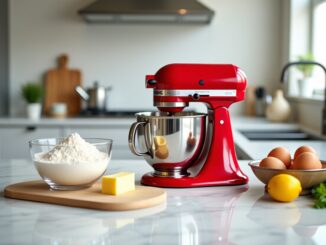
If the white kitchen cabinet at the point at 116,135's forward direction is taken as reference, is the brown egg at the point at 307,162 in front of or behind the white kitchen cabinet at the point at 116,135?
in front

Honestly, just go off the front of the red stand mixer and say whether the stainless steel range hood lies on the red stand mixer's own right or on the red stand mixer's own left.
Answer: on the red stand mixer's own right

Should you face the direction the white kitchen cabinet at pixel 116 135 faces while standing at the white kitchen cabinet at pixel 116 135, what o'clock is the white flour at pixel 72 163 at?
The white flour is roughly at 12 o'clock from the white kitchen cabinet.

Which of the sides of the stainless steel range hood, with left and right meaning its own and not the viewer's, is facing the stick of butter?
front

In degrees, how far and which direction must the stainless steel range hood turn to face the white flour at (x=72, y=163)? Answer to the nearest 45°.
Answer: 0° — it already faces it

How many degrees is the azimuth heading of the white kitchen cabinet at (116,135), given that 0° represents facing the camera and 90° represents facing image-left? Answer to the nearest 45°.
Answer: approximately 0°

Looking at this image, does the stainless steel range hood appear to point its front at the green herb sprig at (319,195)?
yes

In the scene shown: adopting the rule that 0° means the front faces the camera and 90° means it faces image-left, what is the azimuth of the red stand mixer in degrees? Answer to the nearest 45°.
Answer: approximately 90°

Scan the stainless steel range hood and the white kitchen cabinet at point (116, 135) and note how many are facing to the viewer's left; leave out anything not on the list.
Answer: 0

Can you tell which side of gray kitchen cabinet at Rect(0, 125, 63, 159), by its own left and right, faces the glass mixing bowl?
front
